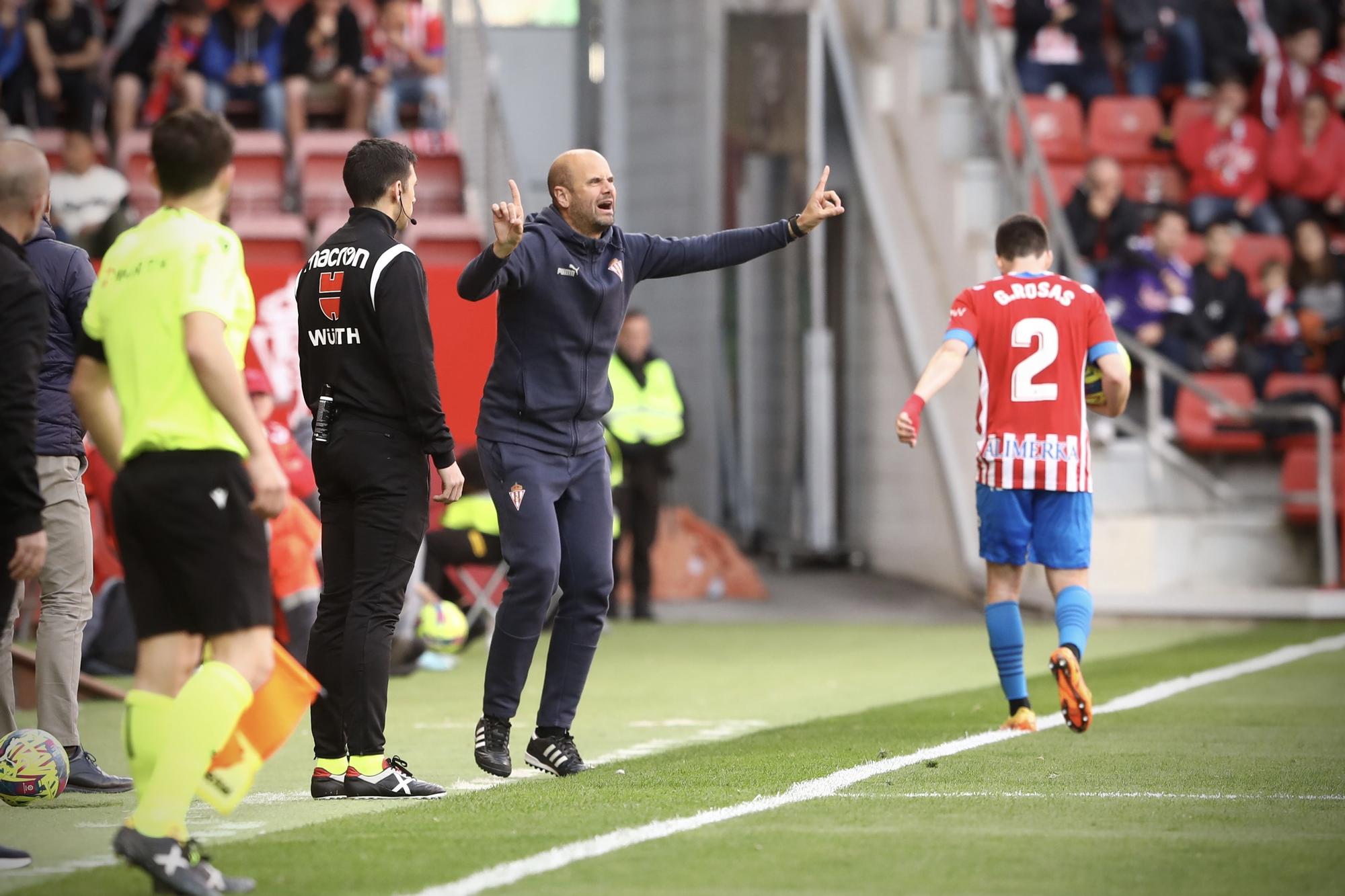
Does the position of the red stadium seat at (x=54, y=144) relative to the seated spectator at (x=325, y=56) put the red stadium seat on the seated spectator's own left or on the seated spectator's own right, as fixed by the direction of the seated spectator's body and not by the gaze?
on the seated spectator's own right

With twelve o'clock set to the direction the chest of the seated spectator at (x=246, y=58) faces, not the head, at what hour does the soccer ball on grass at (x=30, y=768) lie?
The soccer ball on grass is roughly at 12 o'clock from the seated spectator.

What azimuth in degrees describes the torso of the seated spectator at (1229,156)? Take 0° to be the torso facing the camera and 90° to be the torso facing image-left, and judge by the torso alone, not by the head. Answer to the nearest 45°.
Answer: approximately 0°

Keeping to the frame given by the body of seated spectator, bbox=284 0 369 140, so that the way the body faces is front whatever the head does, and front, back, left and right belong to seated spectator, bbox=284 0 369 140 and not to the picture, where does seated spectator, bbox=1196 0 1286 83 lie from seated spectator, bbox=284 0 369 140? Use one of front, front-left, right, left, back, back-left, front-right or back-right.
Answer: left

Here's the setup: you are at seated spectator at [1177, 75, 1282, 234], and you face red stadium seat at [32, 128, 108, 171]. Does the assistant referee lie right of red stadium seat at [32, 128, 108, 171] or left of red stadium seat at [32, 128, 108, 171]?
left

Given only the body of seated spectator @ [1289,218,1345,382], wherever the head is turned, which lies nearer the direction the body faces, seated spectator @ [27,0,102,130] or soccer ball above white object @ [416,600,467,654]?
the soccer ball above white object

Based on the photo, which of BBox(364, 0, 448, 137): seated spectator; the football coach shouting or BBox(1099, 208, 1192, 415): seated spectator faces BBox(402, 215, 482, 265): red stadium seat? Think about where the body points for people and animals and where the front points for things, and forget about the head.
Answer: BBox(364, 0, 448, 137): seated spectator

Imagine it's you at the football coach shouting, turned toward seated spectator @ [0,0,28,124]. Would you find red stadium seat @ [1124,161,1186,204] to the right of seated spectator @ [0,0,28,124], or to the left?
right

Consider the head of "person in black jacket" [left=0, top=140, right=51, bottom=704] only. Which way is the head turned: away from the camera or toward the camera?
away from the camera
